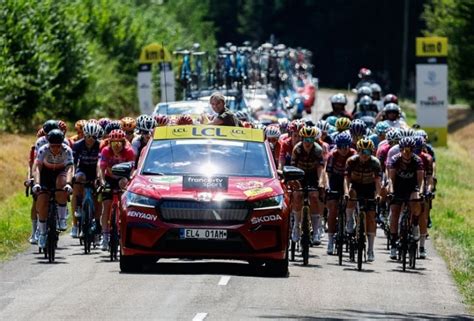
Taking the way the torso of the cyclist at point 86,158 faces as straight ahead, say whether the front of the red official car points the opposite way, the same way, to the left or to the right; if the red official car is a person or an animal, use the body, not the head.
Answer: the same way

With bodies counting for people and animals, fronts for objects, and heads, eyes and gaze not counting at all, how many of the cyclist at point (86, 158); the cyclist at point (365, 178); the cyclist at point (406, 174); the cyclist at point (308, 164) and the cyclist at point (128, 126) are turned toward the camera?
5

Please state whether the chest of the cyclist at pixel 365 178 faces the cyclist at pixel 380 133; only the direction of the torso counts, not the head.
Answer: no

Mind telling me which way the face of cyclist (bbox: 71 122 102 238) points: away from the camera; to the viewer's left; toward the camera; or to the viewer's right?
toward the camera

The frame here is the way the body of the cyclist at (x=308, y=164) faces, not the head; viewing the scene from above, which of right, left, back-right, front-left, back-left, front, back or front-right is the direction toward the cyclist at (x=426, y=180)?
left

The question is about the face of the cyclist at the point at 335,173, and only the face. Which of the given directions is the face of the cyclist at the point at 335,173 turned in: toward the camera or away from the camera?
toward the camera

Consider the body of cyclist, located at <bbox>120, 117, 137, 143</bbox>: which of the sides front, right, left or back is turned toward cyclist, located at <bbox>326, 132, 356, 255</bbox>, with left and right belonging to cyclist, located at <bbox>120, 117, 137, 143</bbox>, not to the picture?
left

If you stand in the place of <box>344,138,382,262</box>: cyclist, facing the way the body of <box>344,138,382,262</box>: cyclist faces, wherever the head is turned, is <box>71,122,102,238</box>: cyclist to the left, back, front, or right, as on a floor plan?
right

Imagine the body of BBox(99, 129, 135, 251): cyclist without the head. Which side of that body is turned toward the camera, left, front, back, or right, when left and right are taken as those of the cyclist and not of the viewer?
front

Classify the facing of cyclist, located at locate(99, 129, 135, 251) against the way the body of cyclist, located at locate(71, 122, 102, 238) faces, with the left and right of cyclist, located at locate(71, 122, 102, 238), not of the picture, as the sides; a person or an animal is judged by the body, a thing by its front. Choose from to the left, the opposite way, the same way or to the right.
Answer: the same way

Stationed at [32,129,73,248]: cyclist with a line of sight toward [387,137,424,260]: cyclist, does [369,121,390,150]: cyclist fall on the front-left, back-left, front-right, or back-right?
front-left

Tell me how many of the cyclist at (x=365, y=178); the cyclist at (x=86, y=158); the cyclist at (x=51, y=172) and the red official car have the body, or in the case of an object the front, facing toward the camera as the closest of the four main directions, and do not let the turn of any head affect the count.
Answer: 4

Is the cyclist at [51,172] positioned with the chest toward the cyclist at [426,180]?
no

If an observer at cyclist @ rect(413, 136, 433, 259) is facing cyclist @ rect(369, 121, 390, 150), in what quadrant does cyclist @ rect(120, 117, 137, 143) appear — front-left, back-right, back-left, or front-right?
front-left

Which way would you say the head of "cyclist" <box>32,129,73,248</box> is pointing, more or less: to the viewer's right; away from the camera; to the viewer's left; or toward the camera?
toward the camera

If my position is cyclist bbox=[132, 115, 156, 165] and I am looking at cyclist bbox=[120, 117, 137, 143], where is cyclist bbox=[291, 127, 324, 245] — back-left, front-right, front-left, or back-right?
back-right

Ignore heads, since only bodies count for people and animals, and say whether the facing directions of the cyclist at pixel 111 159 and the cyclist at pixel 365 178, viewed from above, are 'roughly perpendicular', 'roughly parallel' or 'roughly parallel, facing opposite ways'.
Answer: roughly parallel

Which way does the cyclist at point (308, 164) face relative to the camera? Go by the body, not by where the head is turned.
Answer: toward the camera

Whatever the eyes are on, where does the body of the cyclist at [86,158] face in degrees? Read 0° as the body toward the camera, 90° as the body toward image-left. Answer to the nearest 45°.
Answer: approximately 0°

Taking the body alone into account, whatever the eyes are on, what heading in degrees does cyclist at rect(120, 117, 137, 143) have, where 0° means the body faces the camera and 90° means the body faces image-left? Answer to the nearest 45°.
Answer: approximately 0°
